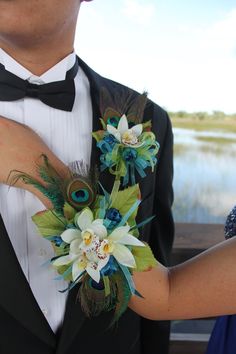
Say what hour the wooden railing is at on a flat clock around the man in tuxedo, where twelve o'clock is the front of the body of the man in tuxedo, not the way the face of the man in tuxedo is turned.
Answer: The wooden railing is roughly at 7 o'clock from the man in tuxedo.

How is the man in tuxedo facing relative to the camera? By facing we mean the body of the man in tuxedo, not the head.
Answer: toward the camera
